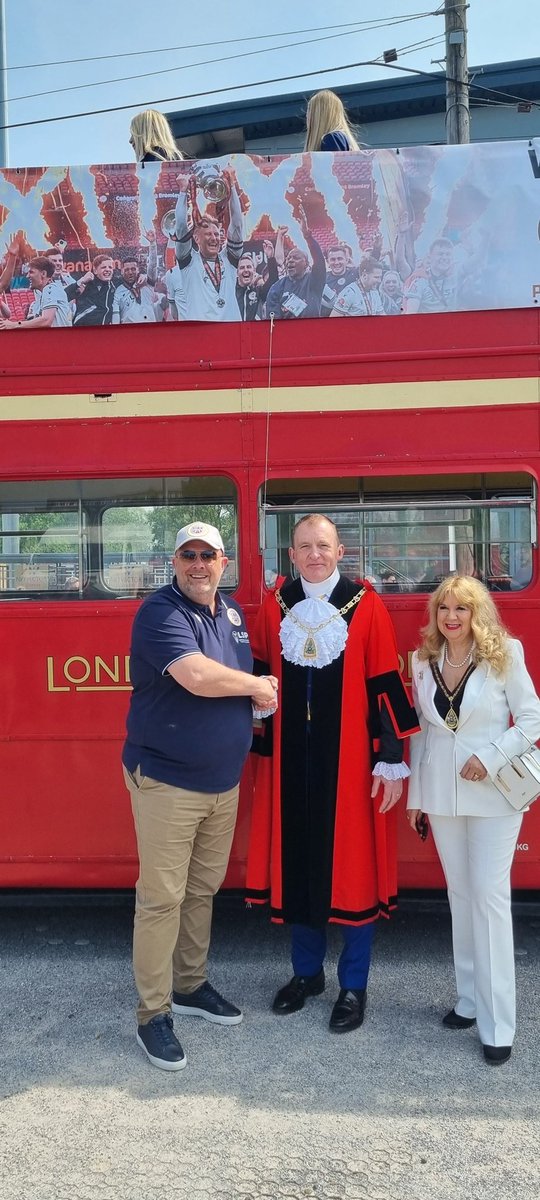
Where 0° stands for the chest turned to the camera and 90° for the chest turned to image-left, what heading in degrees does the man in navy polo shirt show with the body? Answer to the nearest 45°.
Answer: approximately 315°

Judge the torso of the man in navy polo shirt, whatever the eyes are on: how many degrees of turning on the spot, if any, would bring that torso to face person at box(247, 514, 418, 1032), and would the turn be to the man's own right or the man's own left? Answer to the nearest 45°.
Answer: approximately 45° to the man's own left

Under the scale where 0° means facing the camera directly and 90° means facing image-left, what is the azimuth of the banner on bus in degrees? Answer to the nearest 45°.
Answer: approximately 0°

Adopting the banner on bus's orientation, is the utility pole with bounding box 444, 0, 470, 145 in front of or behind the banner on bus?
behind

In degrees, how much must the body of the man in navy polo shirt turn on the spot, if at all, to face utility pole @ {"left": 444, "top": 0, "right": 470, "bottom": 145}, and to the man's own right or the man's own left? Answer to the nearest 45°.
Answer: approximately 90° to the man's own left
